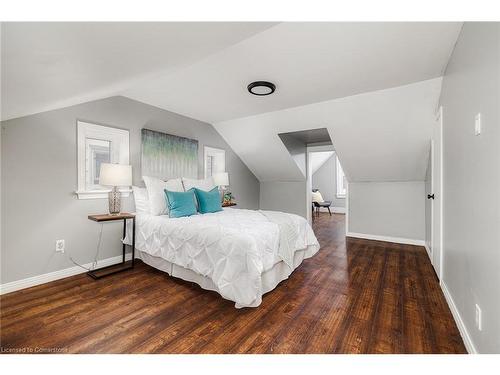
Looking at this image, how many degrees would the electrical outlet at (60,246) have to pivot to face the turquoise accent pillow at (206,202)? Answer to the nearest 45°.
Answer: approximately 90° to its left

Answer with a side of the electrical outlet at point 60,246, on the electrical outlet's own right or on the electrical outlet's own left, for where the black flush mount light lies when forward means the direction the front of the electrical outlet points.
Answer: on the electrical outlet's own left

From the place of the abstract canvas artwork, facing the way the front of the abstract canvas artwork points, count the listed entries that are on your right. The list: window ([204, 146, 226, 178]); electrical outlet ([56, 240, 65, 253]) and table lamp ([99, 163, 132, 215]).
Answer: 2

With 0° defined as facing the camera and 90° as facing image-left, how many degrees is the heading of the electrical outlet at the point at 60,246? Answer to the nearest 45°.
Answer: approximately 0°

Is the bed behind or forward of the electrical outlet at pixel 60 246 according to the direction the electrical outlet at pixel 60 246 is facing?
forward

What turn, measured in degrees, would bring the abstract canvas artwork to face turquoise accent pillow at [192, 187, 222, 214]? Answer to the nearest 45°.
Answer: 0° — it already faces it

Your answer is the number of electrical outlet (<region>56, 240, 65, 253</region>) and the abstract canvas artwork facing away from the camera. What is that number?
0

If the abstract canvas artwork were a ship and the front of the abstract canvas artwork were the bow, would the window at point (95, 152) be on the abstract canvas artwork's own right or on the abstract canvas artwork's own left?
on the abstract canvas artwork's own right

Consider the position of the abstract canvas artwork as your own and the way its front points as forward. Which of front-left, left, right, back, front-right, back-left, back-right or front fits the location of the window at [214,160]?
left

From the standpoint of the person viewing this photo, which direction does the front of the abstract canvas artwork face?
facing the viewer and to the right of the viewer

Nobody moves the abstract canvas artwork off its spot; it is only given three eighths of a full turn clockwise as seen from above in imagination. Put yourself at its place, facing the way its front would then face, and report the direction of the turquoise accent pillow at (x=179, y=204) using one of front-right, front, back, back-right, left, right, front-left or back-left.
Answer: left
